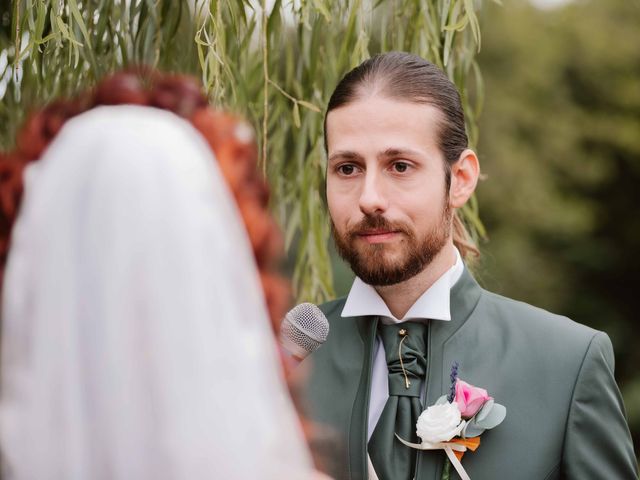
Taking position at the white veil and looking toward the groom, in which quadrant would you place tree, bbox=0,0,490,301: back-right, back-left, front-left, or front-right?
front-left

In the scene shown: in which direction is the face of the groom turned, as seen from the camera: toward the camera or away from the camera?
toward the camera

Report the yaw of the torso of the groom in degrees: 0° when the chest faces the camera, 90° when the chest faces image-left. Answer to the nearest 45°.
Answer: approximately 45°

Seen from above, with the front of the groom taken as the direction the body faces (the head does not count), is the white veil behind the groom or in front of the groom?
in front
